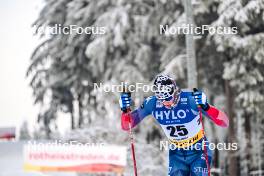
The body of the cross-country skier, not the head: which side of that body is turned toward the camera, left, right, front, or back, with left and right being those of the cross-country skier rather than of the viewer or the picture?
front
